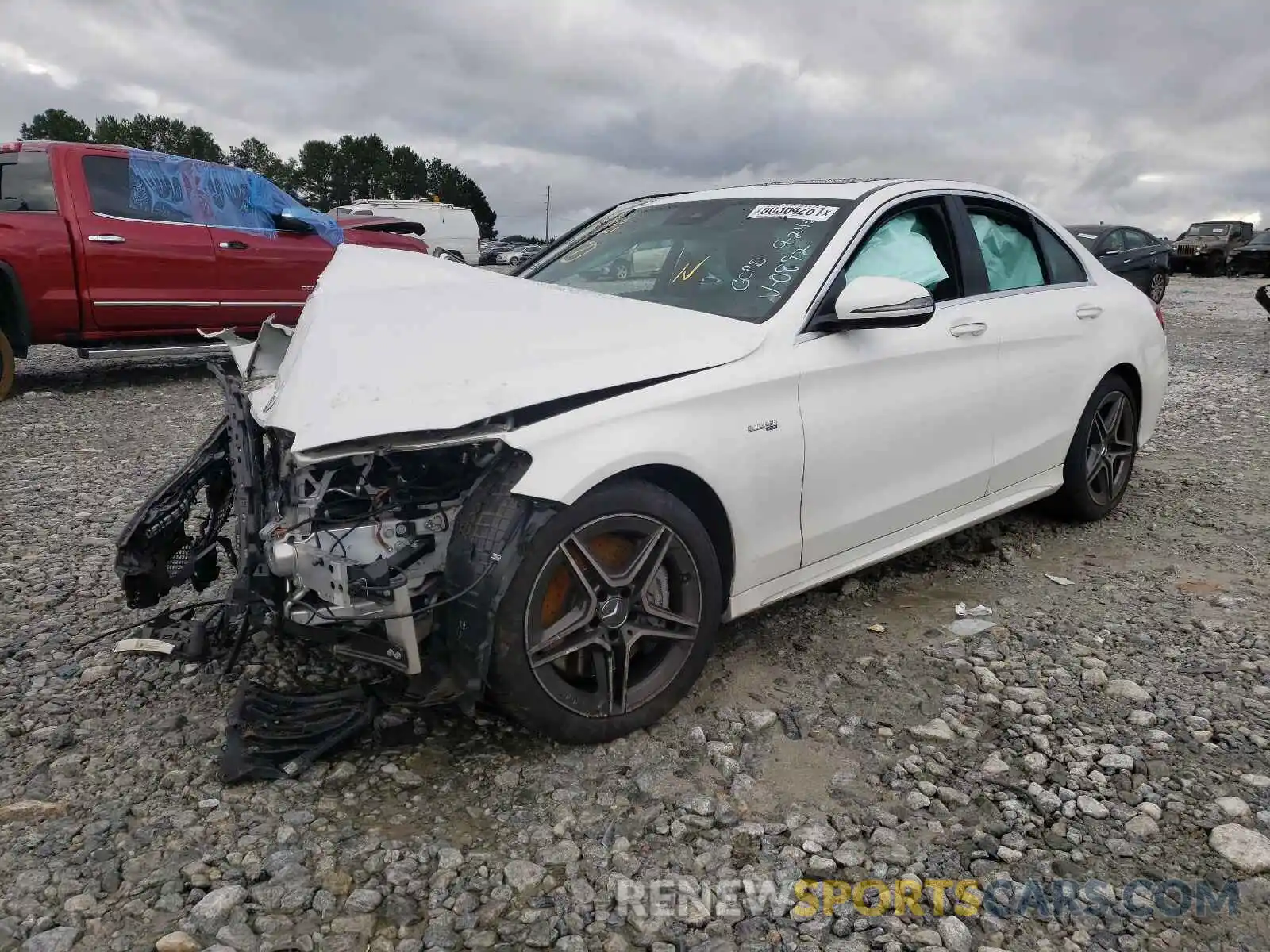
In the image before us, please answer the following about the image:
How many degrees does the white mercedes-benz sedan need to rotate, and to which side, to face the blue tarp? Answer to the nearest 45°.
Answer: approximately 90° to its right

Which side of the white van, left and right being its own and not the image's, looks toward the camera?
left

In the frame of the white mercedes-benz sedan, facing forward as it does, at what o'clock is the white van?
The white van is roughly at 4 o'clock from the white mercedes-benz sedan.

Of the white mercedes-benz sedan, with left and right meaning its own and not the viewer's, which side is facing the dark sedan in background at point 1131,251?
back

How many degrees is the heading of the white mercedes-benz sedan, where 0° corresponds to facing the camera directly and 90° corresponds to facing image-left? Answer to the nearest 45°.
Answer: approximately 45°
